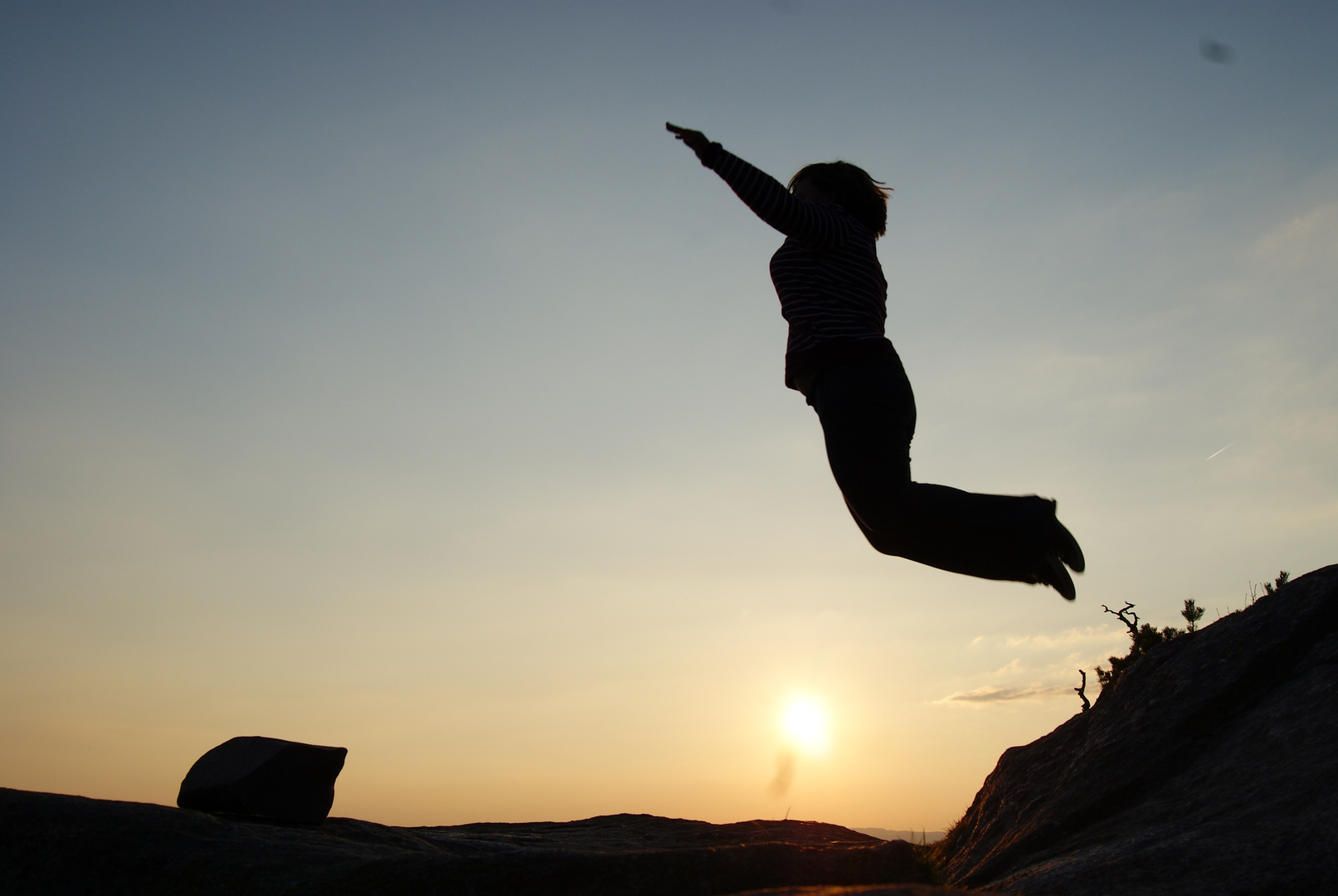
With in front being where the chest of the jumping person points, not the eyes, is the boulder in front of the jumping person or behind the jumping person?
in front

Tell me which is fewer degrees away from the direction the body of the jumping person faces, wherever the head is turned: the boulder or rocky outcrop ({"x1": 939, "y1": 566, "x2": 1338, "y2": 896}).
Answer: the boulder

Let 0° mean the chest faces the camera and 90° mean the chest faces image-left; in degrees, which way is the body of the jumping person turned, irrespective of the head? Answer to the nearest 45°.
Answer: approximately 90°

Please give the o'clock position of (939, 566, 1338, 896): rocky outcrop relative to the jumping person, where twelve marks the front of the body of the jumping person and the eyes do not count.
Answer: The rocky outcrop is roughly at 5 o'clock from the jumping person.

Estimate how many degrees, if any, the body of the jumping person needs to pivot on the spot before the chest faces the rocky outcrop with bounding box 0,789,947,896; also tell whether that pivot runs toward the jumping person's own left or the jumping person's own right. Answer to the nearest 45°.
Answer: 0° — they already face it
